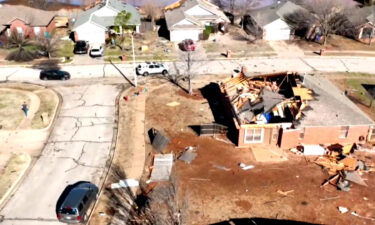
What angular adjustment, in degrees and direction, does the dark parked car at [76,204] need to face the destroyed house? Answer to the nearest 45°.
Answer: approximately 45° to its right

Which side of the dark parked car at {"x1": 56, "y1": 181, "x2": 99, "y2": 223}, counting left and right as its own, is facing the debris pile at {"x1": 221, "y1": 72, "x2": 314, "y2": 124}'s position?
front

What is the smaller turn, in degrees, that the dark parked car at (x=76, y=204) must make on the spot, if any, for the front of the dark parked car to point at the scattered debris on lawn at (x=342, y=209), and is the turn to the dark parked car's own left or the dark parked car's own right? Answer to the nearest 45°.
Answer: approximately 45° to the dark parked car's own right

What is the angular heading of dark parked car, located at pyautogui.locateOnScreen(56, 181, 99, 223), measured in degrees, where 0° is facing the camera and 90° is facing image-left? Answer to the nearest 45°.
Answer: approximately 225°
